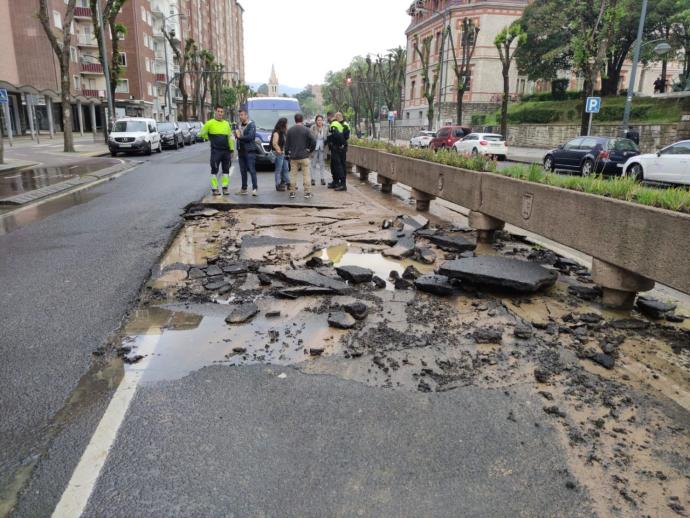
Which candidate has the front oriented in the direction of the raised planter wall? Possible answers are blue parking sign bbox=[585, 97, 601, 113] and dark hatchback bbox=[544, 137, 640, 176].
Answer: the blue parking sign

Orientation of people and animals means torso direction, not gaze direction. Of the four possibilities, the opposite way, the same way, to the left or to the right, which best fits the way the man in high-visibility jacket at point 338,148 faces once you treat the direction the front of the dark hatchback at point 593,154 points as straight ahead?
to the left

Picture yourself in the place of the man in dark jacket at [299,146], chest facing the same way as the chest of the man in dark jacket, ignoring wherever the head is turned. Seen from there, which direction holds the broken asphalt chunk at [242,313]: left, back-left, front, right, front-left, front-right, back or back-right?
back

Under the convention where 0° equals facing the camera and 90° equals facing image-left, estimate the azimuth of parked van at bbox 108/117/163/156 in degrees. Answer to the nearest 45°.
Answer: approximately 45°

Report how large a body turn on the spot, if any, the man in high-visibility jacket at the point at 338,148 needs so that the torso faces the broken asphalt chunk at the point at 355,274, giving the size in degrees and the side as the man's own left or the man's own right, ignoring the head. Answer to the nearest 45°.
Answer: approximately 45° to the man's own left

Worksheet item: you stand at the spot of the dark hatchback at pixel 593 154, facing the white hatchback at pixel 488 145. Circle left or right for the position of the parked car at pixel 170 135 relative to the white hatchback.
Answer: left

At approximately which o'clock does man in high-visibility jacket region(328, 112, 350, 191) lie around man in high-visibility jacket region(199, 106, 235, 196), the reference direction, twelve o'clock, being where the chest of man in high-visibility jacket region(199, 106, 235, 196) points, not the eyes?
man in high-visibility jacket region(328, 112, 350, 191) is roughly at 8 o'clock from man in high-visibility jacket region(199, 106, 235, 196).

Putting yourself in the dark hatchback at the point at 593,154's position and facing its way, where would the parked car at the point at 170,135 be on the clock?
The parked car is roughly at 11 o'clock from the dark hatchback.

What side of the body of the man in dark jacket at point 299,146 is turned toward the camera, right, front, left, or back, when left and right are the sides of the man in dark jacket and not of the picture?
back

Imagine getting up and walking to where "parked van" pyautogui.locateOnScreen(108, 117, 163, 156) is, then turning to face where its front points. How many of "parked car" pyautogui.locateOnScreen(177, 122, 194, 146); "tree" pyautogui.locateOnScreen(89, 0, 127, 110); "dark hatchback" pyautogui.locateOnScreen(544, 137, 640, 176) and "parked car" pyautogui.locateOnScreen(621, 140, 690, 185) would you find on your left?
2
